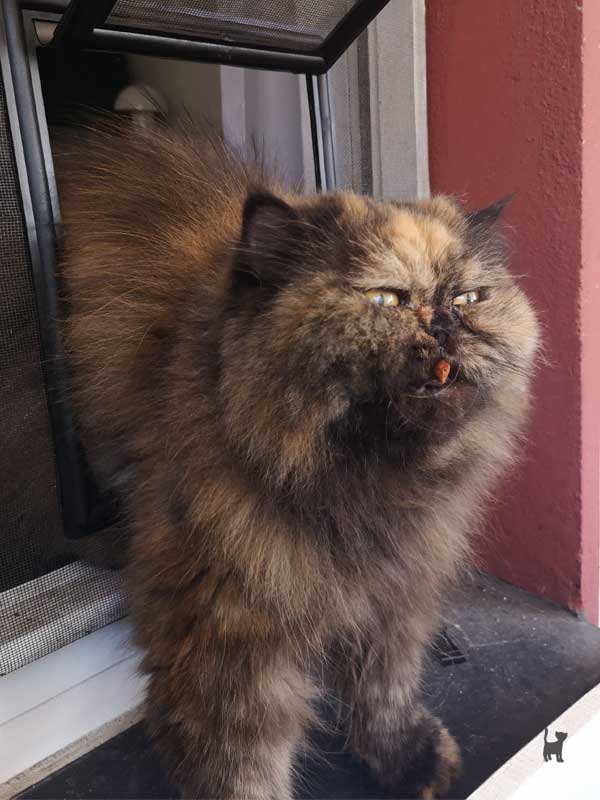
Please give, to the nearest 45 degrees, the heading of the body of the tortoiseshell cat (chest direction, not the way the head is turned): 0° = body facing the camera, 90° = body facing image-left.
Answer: approximately 315°

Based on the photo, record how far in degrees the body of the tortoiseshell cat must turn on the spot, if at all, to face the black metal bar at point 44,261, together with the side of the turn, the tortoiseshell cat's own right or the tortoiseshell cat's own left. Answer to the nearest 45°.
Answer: approximately 180°

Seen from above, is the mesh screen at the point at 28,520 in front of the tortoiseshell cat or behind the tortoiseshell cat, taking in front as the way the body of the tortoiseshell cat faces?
behind
